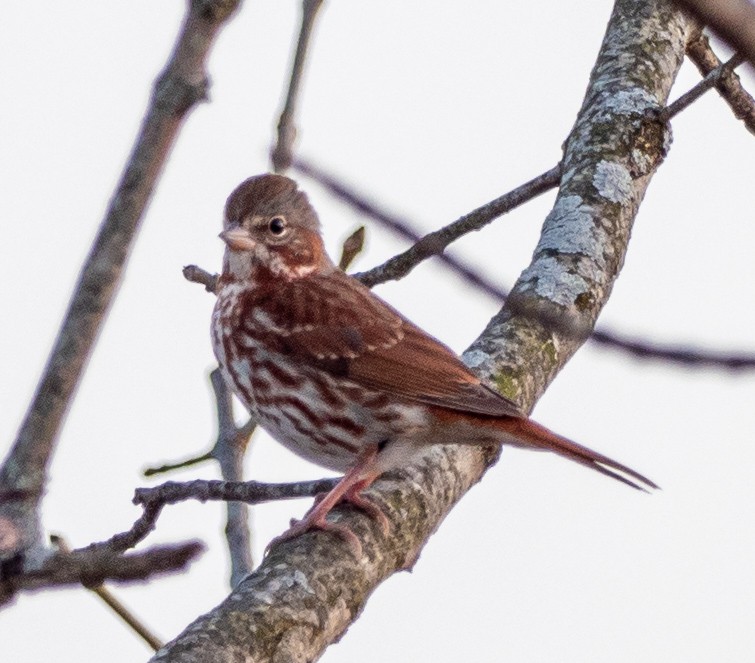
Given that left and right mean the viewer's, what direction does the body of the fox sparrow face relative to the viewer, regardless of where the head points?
facing to the left of the viewer
